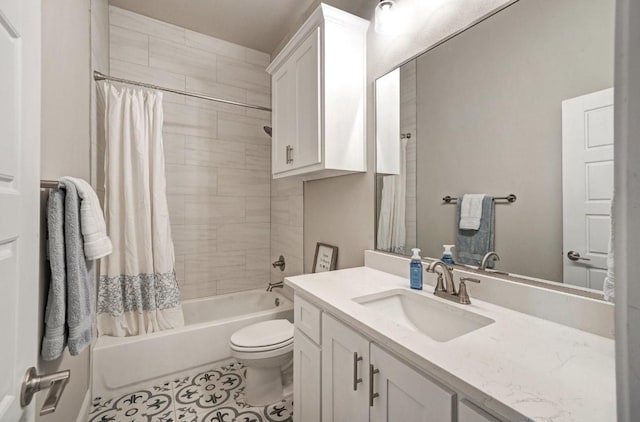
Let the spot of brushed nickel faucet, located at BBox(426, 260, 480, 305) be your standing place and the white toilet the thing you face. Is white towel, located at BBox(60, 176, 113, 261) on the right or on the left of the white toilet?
left

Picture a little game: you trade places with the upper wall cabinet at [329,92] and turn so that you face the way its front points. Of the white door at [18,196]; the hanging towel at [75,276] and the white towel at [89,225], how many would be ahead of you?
3

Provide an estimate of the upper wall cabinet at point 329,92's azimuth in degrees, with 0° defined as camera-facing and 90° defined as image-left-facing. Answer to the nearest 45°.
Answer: approximately 45°
